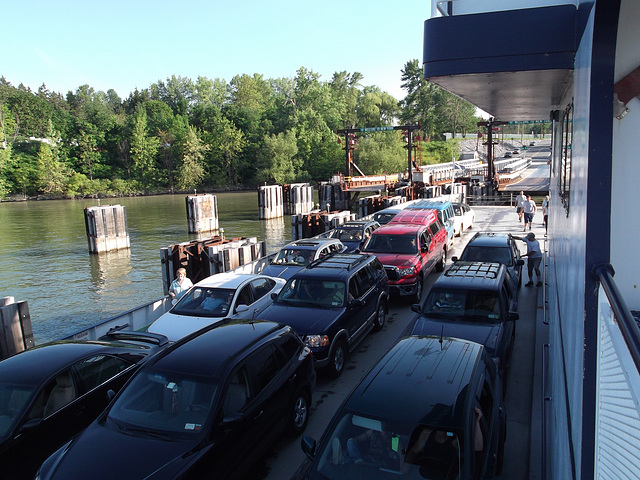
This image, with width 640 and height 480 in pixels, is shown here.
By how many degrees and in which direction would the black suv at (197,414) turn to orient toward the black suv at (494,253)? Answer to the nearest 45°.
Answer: approximately 180°

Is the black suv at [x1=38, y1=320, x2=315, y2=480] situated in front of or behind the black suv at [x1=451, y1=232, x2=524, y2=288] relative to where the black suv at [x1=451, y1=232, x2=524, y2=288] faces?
in front

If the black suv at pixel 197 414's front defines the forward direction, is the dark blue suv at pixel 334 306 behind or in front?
behind

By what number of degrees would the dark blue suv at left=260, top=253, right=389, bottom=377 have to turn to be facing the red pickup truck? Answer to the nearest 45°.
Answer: approximately 180°

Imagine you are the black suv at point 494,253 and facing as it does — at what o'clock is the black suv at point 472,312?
the black suv at point 472,312 is roughly at 12 o'clock from the black suv at point 494,253.

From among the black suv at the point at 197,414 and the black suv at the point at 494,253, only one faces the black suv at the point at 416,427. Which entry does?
the black suv at the point at 494,253

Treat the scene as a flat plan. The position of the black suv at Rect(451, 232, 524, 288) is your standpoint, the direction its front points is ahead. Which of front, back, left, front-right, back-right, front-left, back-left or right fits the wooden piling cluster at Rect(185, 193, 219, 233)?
back-right

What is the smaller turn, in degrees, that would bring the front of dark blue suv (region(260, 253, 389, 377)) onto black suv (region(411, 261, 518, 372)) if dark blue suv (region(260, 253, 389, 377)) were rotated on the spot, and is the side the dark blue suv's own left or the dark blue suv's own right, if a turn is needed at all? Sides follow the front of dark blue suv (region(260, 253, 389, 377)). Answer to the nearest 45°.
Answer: approximately 90° to the dark blue suv's own left

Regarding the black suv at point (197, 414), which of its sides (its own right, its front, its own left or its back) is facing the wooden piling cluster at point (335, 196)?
back

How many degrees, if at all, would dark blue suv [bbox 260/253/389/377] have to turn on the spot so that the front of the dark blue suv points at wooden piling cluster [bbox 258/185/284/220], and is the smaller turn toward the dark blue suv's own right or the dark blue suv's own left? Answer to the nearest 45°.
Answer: approximately 135° to the dark blue suv's own right

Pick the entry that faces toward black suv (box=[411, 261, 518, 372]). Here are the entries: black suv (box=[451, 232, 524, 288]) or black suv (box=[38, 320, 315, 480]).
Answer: black suv (box=[451, 232, 524, 288])

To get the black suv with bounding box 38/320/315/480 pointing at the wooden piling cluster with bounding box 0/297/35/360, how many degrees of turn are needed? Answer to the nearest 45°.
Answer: approximately 90° to its right

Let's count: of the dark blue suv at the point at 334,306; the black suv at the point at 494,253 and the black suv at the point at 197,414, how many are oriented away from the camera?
0

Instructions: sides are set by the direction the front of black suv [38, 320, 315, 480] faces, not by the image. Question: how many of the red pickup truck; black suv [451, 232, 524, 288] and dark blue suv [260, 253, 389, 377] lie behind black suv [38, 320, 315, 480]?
3

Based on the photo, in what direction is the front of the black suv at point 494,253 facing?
toward the camera

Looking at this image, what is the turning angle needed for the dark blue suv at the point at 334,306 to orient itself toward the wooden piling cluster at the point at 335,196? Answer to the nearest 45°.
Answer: approximately 135° to its right

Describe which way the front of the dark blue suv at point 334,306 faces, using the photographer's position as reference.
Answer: facing the viewer and to the left of the viewer
